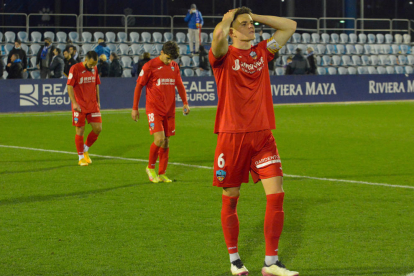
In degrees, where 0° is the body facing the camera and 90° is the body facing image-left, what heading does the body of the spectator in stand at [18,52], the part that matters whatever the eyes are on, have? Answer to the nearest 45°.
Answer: approximately 0°

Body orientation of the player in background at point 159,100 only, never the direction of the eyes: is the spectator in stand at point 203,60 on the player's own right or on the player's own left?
on the player's own left

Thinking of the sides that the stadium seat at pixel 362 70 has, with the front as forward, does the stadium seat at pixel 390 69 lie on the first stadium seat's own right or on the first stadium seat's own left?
on the first stadium seat's own left

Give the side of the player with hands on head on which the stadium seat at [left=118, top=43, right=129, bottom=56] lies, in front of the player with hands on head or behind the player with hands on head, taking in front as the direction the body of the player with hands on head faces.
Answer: behind

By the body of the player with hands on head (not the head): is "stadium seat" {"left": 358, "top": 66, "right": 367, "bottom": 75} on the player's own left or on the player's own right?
on the player's own left

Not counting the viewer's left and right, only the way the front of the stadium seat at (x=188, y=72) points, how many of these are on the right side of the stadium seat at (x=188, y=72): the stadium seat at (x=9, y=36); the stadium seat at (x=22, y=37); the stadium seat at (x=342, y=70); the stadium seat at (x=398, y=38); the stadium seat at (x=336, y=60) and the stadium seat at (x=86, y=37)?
3

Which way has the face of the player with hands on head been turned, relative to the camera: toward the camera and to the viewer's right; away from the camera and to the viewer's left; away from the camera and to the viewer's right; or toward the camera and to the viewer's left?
toward the camera and to the viewer's right

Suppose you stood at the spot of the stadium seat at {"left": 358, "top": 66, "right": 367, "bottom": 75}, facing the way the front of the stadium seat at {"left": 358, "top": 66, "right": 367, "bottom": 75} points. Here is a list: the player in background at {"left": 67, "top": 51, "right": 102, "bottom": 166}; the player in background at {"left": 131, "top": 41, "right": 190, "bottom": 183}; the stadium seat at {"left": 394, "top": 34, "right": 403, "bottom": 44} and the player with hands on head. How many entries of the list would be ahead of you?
3
